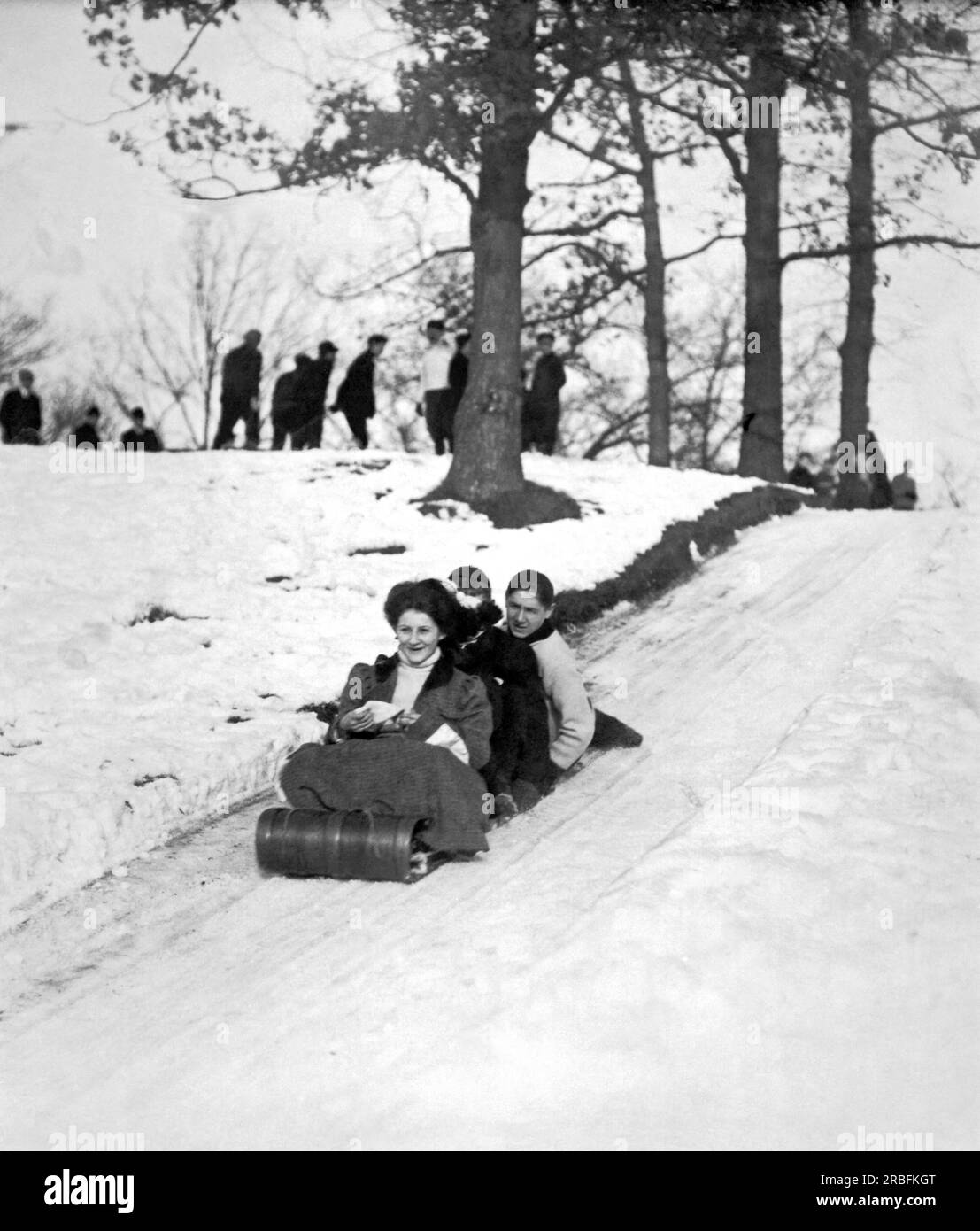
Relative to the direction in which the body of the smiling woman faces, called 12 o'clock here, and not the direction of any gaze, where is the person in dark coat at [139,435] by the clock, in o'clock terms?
The person in dark coat is roughly at 4 o'clock from the smiling woman.

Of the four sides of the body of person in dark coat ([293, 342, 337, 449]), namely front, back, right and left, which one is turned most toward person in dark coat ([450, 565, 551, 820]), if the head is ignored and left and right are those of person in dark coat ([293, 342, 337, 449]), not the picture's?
right

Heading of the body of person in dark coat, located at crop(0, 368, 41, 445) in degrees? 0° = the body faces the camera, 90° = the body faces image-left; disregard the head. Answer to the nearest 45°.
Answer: approximately 0°

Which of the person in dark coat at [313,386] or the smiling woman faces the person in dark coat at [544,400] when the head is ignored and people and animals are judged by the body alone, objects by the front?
the person in dark coat at [313,386]

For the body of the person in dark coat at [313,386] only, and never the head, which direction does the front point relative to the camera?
to the viewer's right

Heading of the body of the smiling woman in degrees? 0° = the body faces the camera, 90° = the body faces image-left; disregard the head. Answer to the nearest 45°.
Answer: approximately 45°
